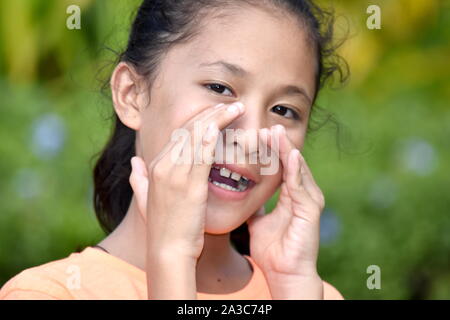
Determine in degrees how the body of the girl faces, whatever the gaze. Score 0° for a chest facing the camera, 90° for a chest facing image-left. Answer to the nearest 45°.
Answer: approximately 315°
